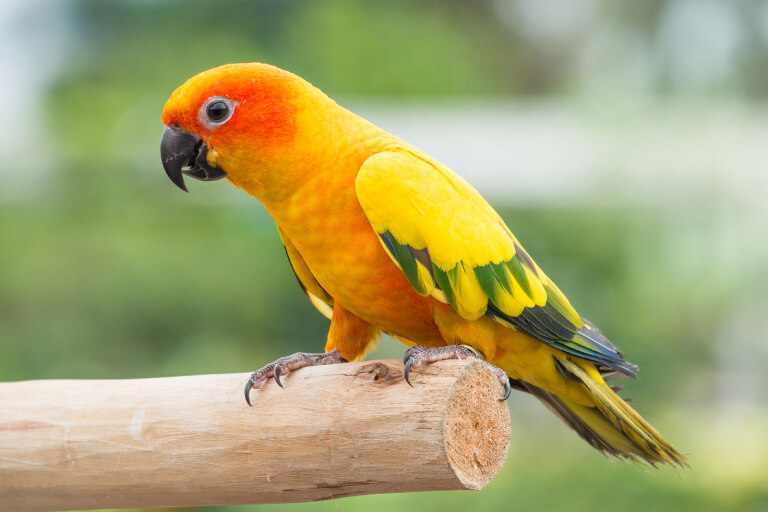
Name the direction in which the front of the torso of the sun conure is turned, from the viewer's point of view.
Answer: to the viewer's left
